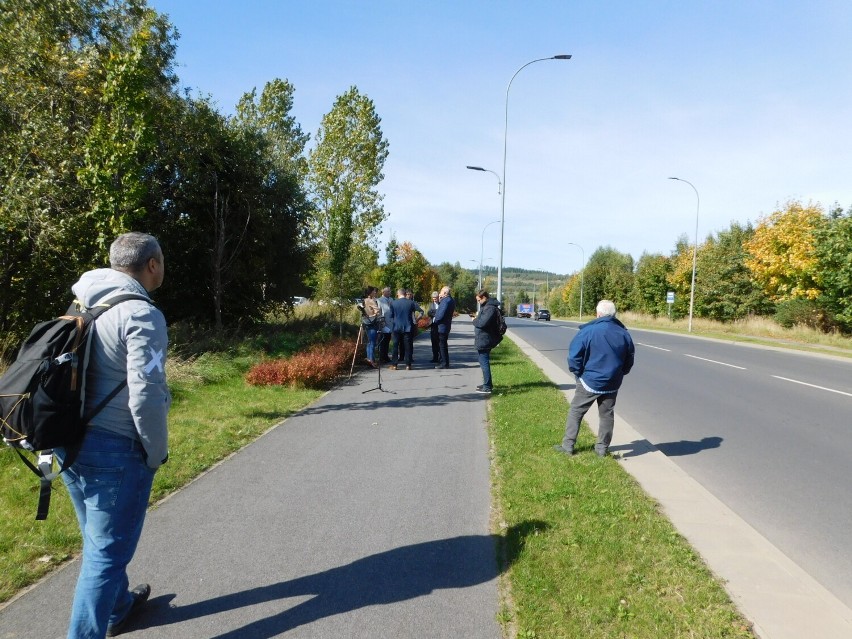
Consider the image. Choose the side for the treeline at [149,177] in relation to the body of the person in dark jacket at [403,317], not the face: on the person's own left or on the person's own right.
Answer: on the person's own left

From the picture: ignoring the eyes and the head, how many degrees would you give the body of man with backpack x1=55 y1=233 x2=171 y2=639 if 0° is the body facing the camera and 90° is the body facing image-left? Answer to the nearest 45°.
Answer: approximately 225°

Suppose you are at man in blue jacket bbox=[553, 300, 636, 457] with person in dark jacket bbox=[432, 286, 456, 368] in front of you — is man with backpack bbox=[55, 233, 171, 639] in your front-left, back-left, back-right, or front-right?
back-left

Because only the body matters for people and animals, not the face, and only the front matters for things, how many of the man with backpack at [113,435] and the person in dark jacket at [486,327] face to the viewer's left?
1

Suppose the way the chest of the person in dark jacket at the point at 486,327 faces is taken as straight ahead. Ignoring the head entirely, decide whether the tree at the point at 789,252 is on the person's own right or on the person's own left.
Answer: on the person's own right

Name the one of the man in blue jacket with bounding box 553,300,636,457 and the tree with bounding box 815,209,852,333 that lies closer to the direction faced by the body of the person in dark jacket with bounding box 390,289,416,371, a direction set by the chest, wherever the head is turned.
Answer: the tree

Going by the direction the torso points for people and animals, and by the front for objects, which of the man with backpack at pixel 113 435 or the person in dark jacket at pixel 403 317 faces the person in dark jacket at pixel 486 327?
the man with backpack

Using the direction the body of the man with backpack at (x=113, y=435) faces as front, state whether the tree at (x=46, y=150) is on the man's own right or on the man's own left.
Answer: on the man's own left

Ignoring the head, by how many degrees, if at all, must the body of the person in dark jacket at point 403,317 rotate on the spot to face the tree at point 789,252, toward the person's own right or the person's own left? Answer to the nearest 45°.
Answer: approximately 45° to the person's own right

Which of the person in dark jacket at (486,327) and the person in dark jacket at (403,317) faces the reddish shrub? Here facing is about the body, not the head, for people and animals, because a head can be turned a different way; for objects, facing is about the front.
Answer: the person in dark jacket at (486,327)

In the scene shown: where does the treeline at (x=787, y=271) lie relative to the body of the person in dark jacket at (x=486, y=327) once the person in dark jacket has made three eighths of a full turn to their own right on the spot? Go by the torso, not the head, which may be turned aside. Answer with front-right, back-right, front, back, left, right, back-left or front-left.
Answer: front

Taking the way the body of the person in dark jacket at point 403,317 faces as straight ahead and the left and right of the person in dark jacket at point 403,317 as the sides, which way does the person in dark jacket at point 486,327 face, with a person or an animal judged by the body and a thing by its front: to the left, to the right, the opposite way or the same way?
to the left

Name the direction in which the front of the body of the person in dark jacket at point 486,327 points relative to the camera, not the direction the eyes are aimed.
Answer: to the viewer's left

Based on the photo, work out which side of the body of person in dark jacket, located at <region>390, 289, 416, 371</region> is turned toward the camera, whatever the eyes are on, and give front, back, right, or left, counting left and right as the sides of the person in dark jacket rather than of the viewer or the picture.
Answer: back
